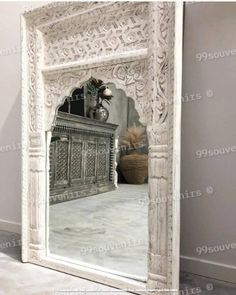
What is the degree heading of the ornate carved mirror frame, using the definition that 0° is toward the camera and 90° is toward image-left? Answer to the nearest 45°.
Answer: approximately 45°
